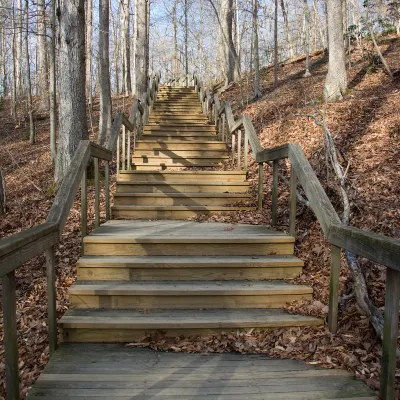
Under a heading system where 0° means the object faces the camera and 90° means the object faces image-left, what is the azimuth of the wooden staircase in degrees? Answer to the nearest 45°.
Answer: approximately 0°
